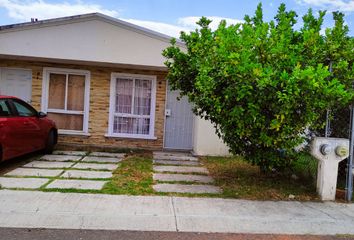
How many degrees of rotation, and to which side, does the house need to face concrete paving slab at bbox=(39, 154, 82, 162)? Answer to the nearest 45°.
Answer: approximately 45° to its right

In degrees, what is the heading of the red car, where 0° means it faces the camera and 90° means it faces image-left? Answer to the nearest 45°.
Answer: approximately 225°

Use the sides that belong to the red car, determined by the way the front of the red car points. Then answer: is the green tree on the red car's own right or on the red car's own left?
on the red car's own right

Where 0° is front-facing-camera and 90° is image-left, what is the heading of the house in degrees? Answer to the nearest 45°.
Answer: approximately 0°

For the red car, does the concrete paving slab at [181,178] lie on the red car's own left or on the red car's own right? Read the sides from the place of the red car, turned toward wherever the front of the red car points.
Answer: on the red car's own right

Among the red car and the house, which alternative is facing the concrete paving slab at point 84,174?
the house

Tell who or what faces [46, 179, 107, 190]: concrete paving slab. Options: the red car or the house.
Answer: the house

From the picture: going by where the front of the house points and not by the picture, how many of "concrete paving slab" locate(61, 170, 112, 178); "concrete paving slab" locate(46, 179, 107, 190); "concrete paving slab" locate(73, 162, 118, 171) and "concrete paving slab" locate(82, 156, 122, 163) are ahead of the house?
4

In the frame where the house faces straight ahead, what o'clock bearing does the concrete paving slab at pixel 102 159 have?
The concrete paving slab is roughly at 12 o'clock from the house.

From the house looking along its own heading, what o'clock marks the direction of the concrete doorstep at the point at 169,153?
The concrete doorstep is roughly at 10 o'clock from the house.

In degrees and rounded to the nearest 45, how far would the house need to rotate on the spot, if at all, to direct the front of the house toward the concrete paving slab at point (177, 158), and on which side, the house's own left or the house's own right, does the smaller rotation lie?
approximately 45° to the house's own left

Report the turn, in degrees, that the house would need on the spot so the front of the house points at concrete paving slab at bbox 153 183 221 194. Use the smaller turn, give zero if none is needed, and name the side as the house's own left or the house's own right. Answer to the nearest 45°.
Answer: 0° — it already faces it

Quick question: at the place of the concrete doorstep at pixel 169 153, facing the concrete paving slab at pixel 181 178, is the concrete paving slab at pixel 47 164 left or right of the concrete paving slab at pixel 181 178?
right

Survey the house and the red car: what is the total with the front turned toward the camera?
1
